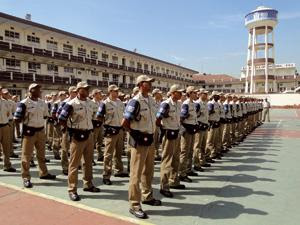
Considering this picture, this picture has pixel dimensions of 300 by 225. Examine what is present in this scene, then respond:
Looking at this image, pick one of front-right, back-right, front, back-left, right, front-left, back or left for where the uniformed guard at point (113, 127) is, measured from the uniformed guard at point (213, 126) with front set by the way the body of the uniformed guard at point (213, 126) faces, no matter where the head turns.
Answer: right

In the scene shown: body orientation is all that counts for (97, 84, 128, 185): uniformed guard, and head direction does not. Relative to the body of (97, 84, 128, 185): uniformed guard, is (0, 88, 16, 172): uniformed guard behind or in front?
behind

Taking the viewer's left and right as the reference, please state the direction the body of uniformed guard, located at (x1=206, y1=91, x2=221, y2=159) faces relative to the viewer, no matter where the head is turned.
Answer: facing the viewer and to the right of the viewer

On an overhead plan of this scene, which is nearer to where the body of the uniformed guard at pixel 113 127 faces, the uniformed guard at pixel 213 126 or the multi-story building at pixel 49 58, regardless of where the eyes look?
the uniformed guard

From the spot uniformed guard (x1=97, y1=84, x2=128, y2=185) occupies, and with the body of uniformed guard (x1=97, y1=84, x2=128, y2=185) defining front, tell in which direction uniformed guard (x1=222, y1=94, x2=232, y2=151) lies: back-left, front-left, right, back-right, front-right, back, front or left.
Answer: left

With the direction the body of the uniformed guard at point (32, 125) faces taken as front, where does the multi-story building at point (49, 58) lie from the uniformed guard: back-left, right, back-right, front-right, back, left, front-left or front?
back-left
